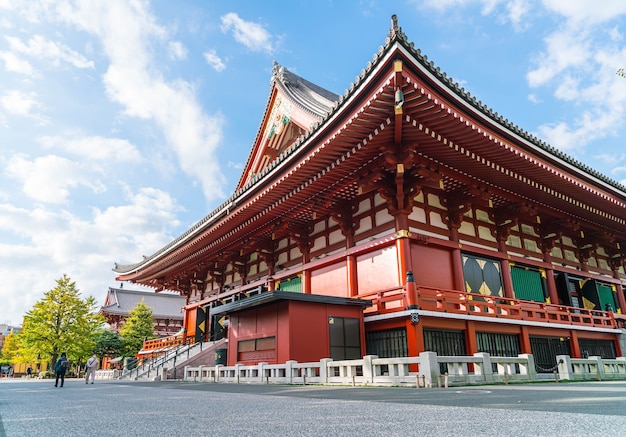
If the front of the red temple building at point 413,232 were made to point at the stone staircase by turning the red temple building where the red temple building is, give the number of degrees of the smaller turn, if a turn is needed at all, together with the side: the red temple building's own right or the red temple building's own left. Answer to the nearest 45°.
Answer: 0° — it already faces it

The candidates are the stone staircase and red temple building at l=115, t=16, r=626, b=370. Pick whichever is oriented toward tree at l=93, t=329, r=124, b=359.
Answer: the red temple building

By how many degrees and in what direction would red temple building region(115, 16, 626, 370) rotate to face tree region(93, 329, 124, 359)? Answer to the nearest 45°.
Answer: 0° — it already faces it

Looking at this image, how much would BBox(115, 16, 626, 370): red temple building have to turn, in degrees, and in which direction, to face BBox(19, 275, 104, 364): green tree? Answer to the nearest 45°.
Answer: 0° — it already faces it

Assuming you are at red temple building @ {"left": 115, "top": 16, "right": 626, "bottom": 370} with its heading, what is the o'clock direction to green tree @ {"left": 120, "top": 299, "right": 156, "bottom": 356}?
The green tree is roughly at 12 o'clock from the red temple building.

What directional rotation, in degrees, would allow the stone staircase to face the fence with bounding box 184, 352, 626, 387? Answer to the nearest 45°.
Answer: approximately 90° to its left
